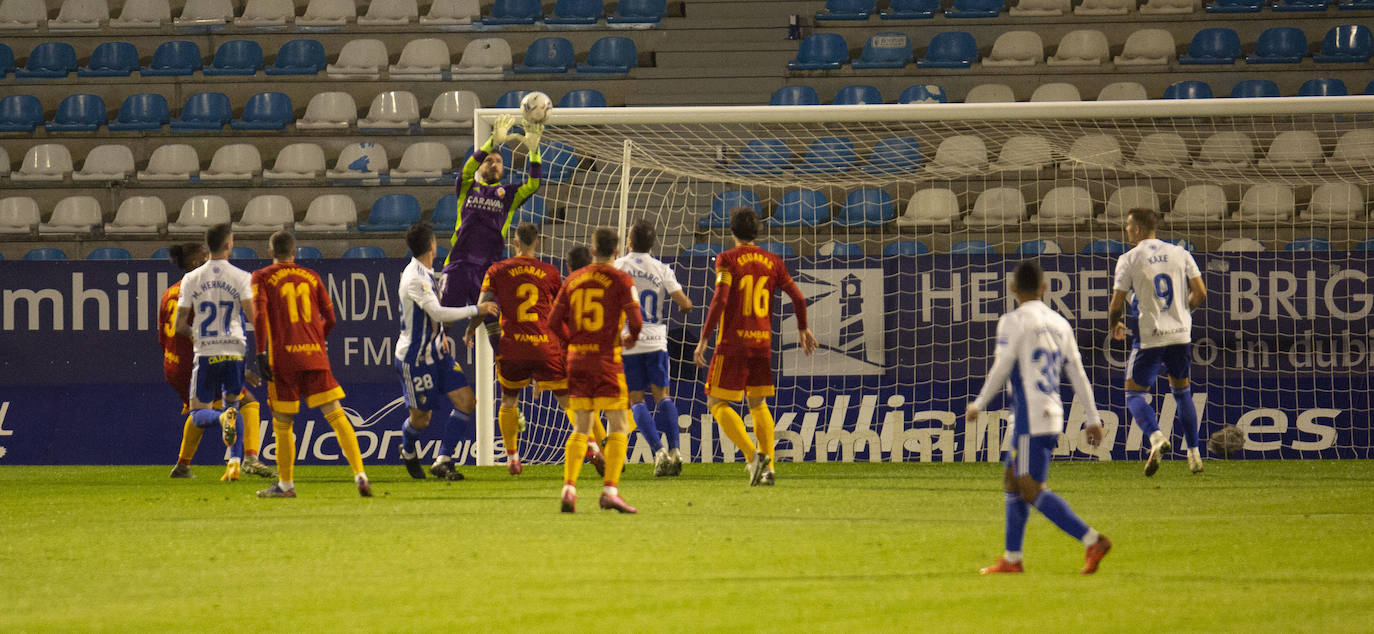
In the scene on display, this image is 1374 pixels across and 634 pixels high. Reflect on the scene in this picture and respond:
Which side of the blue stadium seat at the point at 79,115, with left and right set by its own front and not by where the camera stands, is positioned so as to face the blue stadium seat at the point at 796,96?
left

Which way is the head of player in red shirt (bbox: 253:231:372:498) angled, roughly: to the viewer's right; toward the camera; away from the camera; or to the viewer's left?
away from the camera

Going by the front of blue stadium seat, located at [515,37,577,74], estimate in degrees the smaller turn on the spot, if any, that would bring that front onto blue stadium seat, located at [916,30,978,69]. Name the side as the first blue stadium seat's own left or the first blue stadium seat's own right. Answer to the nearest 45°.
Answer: approximately 135° to the first blue stadium seat's own left

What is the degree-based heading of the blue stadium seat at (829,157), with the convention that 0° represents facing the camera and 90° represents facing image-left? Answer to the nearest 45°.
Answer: approximately 45°

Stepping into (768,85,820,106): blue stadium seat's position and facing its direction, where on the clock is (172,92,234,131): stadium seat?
The stadium seat is roughly at 3 o'clock from the blue stadium seat.

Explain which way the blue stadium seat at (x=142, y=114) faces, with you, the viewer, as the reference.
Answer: facing the viewer and to the left of the viewer

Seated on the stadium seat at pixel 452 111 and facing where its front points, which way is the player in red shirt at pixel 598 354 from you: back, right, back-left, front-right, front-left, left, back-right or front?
front-left

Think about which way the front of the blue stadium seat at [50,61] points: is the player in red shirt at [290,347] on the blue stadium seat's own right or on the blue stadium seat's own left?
on the blue stadium seat's own left

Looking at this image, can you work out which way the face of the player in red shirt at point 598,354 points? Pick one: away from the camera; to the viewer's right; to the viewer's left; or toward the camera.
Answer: away from the camera

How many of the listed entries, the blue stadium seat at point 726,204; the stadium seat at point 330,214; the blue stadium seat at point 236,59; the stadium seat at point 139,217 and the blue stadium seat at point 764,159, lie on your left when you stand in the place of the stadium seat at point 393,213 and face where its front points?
2

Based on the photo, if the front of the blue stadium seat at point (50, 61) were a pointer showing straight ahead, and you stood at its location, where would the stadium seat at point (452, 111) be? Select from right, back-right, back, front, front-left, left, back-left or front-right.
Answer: left

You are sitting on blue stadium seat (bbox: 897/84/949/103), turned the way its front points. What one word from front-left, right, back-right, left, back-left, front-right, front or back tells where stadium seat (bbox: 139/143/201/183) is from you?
right

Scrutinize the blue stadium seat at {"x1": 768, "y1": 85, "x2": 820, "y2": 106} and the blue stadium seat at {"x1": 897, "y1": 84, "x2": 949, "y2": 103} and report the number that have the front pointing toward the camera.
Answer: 2

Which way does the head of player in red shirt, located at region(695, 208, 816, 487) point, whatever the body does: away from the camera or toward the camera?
away from the camera

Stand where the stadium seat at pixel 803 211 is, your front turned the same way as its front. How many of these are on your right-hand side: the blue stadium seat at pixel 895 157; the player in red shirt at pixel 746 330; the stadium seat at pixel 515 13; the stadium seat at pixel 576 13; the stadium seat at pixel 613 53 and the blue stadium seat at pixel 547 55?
4
